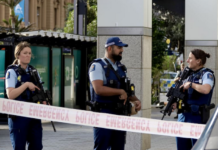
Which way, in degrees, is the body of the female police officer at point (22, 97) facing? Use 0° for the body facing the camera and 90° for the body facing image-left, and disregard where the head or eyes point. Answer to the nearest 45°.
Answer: approximately 315°

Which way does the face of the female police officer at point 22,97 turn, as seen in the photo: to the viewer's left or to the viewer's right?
to the viewer's right

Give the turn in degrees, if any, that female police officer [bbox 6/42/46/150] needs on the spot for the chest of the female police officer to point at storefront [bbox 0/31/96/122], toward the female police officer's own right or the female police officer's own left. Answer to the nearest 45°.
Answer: approximately 135° to the female police officer's own left

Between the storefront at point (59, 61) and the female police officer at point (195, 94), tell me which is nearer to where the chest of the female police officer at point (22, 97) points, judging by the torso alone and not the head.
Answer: the female police officer

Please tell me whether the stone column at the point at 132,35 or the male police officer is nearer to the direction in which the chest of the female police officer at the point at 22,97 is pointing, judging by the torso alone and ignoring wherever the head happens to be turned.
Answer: the male police officer

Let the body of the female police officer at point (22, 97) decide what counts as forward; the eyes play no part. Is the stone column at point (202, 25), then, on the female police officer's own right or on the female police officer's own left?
on the female police officer's own left

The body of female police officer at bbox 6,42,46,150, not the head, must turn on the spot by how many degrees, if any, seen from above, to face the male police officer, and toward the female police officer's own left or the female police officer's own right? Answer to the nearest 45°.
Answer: approximately 45° to the female police officer's own left

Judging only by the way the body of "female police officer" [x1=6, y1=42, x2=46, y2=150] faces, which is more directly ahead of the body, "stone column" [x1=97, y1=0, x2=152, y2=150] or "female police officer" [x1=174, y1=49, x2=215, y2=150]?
the female police officer
